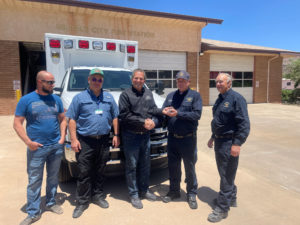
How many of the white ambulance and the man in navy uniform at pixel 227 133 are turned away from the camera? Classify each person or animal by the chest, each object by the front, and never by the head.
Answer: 0

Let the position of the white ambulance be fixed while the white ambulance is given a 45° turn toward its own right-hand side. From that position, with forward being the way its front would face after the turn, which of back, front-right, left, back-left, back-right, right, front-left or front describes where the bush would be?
back-left

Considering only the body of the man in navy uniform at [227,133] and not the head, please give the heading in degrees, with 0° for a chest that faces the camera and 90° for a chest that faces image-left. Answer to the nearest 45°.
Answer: approximately 45°

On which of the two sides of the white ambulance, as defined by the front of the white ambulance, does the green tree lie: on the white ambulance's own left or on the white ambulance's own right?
on the white ambulance's own left

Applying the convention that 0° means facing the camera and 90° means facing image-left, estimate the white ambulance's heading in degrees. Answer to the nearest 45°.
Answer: approximately 315°

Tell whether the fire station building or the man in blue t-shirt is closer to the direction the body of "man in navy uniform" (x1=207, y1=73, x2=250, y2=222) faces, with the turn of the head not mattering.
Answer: the man in blue t-shirt

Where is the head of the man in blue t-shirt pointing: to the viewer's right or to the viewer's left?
to the viewer's right

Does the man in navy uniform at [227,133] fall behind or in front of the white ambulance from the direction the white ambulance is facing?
in front

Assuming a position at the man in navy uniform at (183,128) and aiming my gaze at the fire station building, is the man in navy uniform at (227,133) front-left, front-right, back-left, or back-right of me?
back-right

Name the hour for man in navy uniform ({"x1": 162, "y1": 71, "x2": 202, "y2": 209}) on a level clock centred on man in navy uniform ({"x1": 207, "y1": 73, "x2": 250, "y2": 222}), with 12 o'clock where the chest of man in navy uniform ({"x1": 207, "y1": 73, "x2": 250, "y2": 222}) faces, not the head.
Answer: man in navy uniform ({"x1": 162, "y1": 71, "x2": 202, "y2": 209}) is roughly at 2 o'clock from man in navy uniform ({"x1": 207, "y1": 73, "x2": 250, "y2": 222}).

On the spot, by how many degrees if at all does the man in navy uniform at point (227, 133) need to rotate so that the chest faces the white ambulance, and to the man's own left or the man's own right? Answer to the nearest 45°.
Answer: approximately 90° to the man's own right

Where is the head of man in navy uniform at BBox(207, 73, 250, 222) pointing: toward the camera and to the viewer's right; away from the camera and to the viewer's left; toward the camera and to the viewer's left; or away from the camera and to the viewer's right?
toward the camera and to the viewer's left
